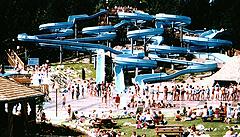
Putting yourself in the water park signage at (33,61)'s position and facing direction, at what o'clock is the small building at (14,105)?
The small building is roughly at 12 o'clock from the water park signage.

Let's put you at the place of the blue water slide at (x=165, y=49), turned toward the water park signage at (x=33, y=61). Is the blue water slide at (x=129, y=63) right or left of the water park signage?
left

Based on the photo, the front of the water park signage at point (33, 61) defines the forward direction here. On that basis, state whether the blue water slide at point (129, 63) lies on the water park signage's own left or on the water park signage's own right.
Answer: on the water park signage's own left

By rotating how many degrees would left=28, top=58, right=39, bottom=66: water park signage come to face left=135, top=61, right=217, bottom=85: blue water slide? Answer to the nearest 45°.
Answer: approximately 45° to its left

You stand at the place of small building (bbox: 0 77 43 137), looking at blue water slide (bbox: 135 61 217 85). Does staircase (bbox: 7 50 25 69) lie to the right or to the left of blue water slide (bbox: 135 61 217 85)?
left

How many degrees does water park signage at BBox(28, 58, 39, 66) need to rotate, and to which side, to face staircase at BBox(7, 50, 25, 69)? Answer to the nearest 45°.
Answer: approximately 135° to its right

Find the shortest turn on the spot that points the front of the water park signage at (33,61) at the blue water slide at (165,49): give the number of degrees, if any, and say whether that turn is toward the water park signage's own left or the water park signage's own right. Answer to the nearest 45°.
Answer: approximately 90° to the water park signage's own left
